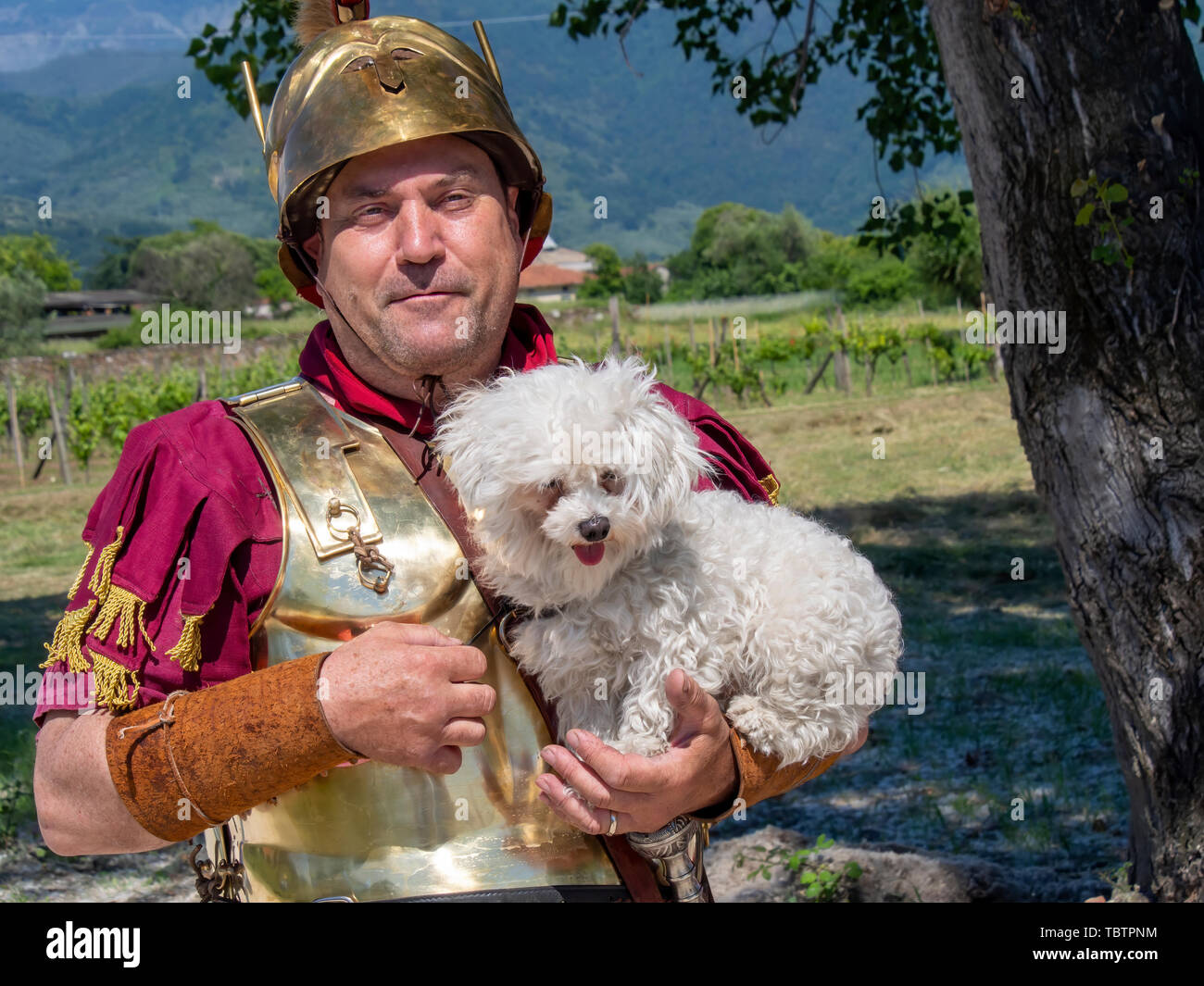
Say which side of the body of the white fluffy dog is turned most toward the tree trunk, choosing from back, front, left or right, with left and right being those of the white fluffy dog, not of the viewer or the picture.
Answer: back

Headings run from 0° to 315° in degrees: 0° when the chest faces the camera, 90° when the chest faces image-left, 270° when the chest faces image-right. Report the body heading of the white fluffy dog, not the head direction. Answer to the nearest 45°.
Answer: approximately 45°
